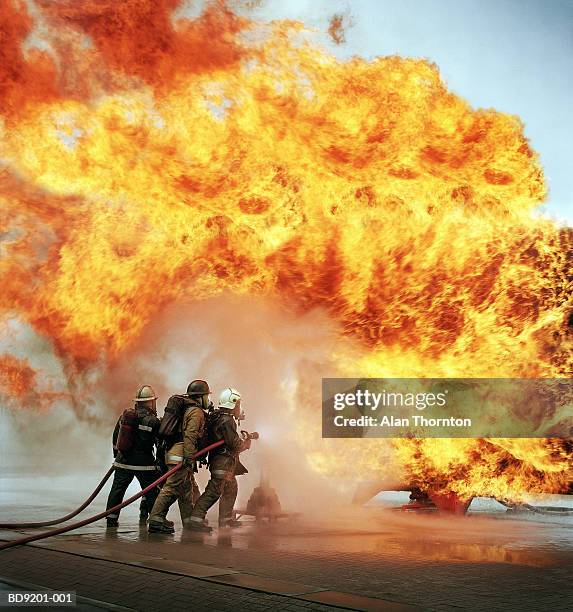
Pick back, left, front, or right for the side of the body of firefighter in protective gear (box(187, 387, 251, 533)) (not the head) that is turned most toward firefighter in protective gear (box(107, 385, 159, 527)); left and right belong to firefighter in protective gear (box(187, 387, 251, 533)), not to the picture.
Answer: back

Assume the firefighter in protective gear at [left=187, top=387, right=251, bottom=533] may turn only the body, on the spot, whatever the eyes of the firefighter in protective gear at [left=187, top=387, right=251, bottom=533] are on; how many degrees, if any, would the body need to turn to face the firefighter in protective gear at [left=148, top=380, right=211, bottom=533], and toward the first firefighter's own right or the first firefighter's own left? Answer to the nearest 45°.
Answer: approximately 135° to the first firefighter's own right

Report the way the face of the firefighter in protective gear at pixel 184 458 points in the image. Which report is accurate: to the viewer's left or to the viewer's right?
to the viewer's right

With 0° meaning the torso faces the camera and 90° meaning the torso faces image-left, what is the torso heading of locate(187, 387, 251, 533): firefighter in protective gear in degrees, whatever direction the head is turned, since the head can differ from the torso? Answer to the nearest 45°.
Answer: approximately 270°
